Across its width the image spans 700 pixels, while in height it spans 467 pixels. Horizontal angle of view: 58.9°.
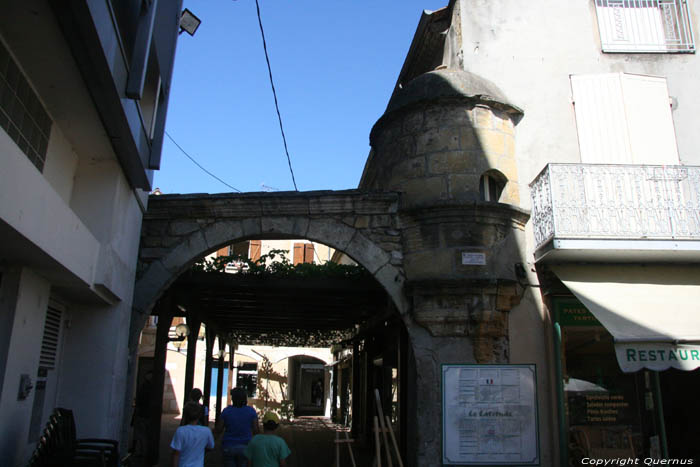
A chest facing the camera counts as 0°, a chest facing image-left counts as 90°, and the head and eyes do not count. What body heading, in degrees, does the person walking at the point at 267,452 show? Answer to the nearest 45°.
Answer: approximately 180°

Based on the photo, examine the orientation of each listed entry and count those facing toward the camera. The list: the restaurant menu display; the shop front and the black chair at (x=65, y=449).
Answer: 2

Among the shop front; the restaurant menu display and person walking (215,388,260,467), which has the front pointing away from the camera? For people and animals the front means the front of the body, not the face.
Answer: the person walking

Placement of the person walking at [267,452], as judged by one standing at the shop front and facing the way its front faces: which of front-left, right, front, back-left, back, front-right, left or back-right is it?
front-right

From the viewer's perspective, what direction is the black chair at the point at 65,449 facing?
to the viewer's right

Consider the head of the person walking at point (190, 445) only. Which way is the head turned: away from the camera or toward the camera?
away from the camera

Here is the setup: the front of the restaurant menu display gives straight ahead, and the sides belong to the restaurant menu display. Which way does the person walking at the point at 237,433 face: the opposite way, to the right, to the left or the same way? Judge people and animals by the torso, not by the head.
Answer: the opposite way

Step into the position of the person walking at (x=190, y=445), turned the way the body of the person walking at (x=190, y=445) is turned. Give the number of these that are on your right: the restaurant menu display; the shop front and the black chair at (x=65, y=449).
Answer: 2

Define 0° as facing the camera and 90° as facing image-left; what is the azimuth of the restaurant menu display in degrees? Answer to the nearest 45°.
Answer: approximately 0°

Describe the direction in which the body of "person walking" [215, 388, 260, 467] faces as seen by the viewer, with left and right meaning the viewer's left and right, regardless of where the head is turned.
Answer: facing away from the viewer

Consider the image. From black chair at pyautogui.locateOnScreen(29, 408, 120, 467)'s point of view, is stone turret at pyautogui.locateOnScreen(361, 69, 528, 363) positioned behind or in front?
in front

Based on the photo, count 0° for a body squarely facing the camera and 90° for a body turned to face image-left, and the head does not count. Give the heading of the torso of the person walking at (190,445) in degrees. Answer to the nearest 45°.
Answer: approximately 180°
